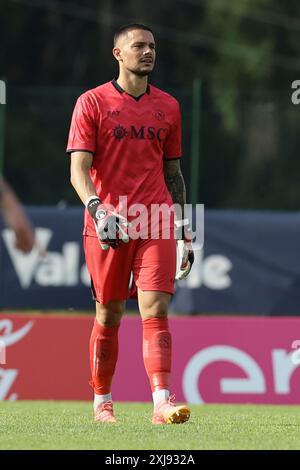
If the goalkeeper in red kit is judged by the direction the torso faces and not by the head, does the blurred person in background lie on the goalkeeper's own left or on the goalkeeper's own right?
on the goalkeeper's own right

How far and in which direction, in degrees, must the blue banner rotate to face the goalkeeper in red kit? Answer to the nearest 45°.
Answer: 0° — it already faces them

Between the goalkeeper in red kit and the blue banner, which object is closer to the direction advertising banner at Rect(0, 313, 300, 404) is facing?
the goalkeeper in red kit

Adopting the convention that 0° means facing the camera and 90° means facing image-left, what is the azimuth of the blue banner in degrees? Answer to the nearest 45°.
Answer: approximately 0°

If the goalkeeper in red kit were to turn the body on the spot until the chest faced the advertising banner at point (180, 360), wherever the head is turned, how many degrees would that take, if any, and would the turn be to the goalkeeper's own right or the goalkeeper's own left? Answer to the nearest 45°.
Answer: approximately 135° to the goalkeeper's own left

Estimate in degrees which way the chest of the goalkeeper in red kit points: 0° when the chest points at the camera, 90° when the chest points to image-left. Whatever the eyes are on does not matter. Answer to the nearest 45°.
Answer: approximately 315°

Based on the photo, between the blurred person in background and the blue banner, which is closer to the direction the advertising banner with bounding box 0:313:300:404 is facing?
the blurred person in background

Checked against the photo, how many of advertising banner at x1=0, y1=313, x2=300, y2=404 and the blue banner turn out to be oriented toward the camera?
2

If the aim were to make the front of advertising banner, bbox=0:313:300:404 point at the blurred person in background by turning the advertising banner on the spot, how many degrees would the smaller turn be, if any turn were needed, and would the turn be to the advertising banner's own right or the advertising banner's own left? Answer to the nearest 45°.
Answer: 0° — it already faces them
